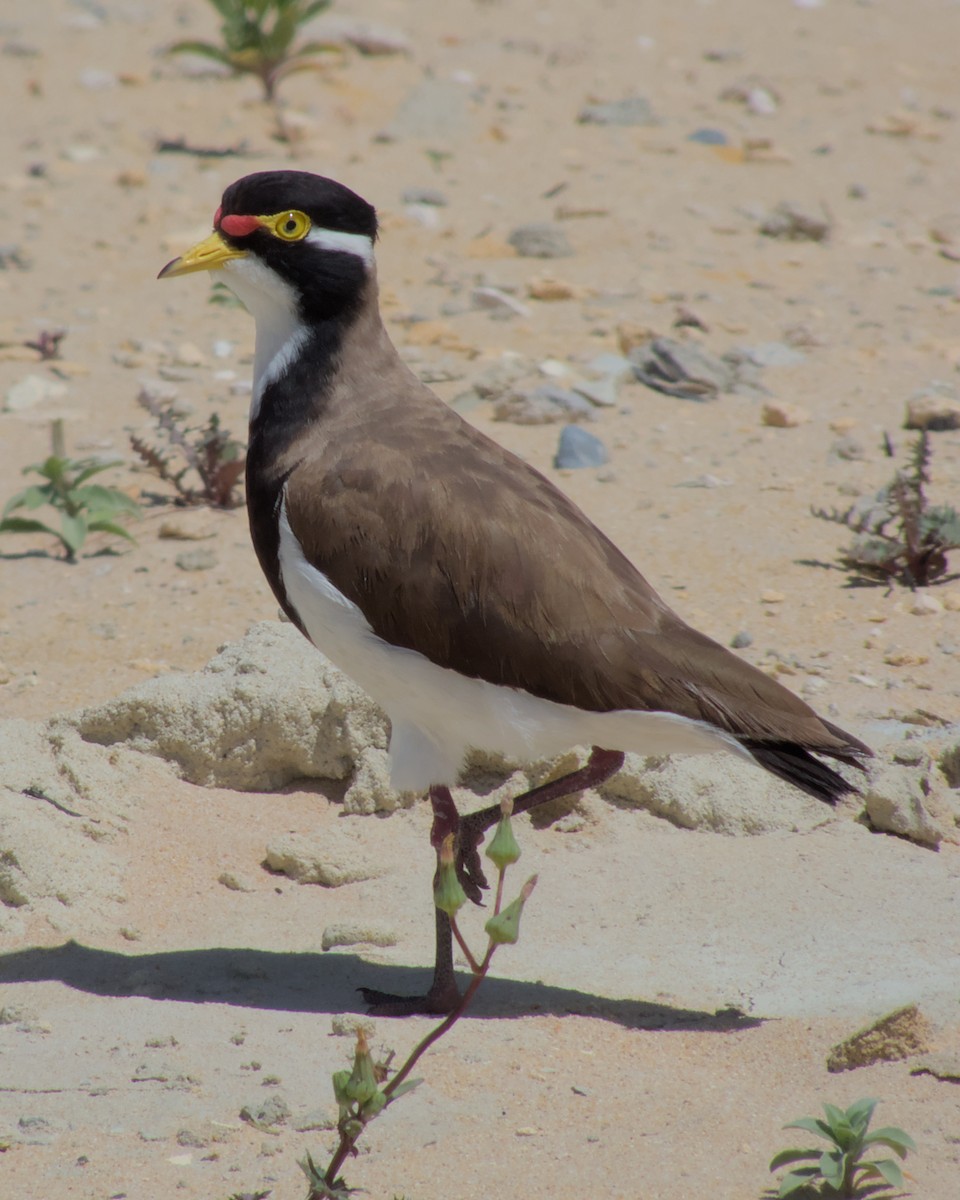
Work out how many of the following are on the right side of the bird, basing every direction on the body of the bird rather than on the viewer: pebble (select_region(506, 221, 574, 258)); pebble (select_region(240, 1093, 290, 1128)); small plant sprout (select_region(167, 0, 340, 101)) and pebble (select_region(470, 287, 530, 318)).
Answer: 3

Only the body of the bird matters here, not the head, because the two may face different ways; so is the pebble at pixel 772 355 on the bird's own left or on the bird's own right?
on the bird's own right

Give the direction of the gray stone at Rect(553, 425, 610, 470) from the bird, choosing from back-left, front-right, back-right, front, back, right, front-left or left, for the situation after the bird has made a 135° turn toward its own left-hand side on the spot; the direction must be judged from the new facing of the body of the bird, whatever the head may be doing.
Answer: back-left

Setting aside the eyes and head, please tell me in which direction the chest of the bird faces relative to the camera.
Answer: to the viewer's left

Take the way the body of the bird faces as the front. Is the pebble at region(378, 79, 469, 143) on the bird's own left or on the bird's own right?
on the bird's own right

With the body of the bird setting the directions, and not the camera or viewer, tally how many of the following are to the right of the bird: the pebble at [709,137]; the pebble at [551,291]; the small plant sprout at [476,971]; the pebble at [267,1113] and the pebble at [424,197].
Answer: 3

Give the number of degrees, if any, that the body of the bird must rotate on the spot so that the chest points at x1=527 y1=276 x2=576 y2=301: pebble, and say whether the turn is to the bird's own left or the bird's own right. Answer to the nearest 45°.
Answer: approximately 90° to the bird's own right

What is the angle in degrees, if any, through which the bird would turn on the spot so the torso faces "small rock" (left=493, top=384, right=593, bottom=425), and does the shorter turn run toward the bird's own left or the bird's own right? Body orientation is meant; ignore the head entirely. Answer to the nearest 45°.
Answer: approximately 90° to the bird's own right

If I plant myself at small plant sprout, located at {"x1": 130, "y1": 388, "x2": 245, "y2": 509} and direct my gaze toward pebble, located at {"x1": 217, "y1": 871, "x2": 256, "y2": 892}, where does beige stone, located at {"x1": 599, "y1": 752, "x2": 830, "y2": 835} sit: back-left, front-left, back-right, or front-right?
front-left

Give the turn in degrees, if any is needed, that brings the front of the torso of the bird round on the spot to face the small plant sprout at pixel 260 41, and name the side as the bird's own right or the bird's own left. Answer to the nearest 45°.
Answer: approximately 90° to the bird's own right

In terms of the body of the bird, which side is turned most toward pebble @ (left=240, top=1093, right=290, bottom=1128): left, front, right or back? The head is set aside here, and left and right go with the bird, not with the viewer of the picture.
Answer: left

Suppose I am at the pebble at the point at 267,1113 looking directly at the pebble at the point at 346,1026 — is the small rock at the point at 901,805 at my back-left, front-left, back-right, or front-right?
front-right

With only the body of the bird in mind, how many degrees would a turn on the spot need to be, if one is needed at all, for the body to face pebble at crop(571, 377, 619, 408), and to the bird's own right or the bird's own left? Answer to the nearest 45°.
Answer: approximately 90° to the bird's own right

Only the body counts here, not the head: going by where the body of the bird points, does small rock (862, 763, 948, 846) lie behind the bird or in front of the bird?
behind

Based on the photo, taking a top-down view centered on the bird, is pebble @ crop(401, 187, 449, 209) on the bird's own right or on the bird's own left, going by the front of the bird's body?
on the bird's own right

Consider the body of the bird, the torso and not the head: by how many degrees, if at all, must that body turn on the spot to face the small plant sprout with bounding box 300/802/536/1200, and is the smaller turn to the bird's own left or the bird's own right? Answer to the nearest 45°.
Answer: approximately 90° to the bird's own left

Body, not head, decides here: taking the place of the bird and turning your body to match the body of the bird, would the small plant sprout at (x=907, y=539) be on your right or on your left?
on your right

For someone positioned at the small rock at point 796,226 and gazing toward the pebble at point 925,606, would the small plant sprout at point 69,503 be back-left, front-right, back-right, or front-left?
front-right
